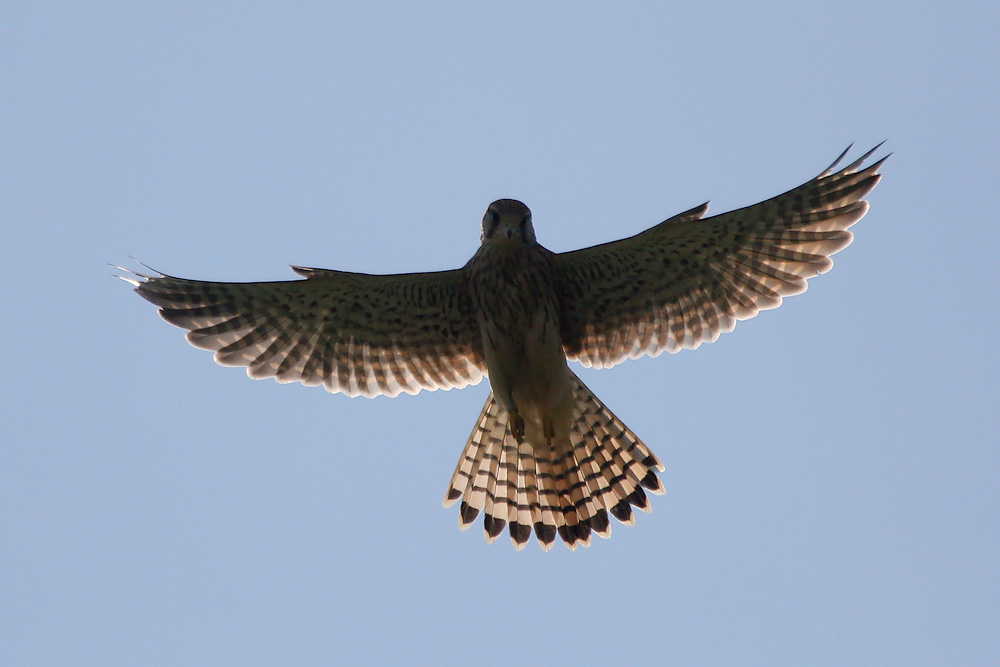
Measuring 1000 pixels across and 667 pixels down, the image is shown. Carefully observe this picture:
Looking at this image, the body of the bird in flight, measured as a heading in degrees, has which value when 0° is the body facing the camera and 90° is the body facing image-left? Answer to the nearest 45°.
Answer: approximately 0°
